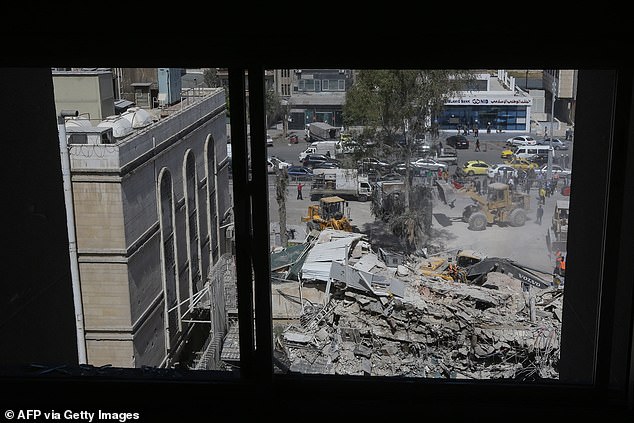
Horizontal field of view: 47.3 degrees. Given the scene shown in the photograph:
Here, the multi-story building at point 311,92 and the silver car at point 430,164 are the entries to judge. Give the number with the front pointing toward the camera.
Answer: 1

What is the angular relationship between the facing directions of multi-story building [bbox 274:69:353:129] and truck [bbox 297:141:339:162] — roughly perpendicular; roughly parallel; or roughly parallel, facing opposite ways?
roughly perpendicular

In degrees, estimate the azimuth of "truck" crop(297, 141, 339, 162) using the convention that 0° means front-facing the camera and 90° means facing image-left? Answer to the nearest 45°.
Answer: approximately 90°

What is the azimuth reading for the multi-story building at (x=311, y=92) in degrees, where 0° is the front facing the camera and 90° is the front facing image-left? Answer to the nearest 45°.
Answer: approximately 0°

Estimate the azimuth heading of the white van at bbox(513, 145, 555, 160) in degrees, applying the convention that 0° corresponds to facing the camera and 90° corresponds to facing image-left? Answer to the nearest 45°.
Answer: approximately 90°
